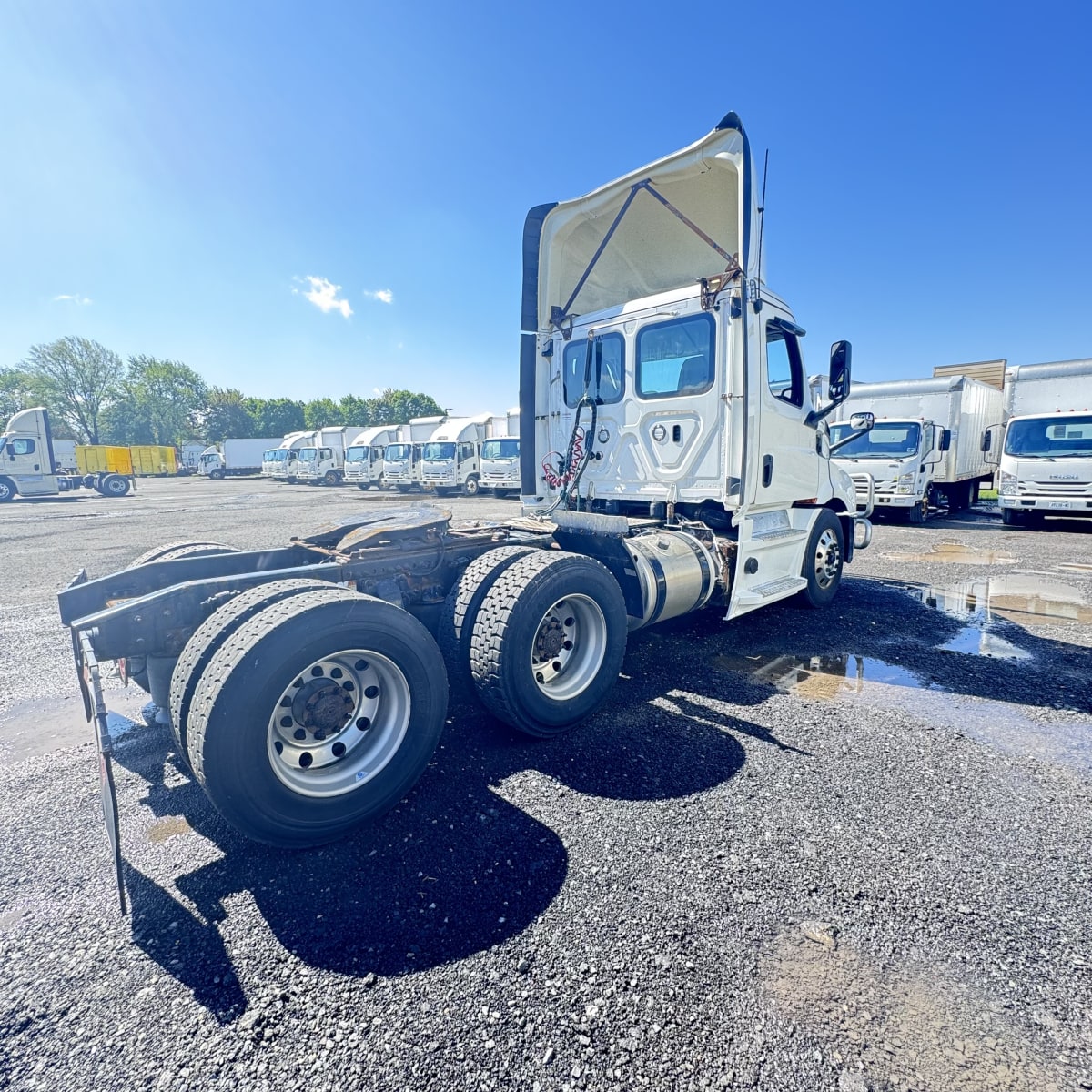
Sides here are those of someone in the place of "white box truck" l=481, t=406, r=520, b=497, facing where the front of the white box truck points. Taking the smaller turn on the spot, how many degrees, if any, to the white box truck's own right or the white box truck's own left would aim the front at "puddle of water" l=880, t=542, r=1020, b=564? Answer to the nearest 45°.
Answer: approximately 45° to the white box truck's own left

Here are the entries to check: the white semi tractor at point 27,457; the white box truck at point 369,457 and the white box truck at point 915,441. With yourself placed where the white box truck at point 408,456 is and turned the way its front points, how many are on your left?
1

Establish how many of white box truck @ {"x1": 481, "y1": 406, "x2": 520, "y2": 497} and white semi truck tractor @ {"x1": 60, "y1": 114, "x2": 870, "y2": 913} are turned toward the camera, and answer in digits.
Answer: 1

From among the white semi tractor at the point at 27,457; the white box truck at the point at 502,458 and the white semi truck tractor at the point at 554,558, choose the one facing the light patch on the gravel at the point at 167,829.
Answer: the white box truck at the point at 502,458

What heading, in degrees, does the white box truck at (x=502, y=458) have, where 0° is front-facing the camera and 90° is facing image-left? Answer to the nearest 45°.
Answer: approximately 0°

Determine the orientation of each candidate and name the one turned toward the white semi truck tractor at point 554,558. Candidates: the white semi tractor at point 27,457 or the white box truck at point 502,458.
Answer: the white box truck at point 502,458

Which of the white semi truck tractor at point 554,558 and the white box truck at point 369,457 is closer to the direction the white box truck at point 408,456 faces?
the white semi truck tractor

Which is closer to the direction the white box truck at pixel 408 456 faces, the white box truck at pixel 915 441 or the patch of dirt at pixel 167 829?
the patch of dirt

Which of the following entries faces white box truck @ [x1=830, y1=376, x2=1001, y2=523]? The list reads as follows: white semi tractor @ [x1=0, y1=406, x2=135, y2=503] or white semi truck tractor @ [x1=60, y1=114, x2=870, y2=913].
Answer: the white semi truck tractor

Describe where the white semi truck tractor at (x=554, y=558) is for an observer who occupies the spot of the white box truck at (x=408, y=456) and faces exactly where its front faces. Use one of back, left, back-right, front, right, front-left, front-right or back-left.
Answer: front-left

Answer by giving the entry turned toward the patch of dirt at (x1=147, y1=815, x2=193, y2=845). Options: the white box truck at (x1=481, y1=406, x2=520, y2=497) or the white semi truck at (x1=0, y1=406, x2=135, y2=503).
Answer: the white box truck at (x1=481, y1=406, x2=520, y2=497)

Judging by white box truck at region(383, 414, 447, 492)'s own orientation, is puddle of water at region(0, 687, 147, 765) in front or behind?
in front

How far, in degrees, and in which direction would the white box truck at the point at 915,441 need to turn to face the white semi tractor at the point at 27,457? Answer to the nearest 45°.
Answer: approximately 45° to its right
